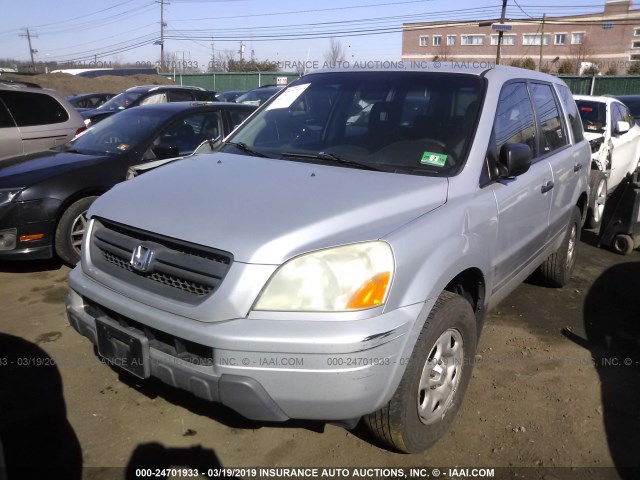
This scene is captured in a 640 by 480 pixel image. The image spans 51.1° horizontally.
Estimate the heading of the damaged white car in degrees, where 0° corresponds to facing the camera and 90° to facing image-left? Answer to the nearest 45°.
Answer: approximately 45°

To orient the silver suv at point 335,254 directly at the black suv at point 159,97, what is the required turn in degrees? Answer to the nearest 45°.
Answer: approximately 135° to its right

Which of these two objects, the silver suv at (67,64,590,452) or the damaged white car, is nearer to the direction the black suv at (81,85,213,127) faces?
the silver suv

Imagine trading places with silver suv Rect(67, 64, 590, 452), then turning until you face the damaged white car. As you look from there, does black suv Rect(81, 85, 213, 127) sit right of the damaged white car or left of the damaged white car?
left

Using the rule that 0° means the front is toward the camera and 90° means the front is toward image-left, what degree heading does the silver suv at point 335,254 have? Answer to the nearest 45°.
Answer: approximately 45°

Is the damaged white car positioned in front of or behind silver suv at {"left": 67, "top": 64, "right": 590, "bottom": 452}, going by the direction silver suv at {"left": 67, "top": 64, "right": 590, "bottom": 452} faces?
behind

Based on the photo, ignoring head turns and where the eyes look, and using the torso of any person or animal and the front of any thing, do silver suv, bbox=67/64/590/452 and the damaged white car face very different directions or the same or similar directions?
same or similar directions

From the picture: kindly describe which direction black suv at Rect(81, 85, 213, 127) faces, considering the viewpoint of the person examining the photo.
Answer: facing the viewer and to the left of the viewer

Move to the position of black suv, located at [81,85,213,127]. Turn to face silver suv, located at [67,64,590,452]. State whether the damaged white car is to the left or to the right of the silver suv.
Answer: left

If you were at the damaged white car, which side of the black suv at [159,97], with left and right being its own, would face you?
left

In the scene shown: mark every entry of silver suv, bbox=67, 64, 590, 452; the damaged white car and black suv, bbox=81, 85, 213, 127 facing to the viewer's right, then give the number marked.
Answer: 0

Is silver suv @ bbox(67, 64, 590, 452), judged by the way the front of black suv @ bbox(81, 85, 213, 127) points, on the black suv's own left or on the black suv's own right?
on the black suv's own left

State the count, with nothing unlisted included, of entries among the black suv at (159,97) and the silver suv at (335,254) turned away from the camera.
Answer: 0
